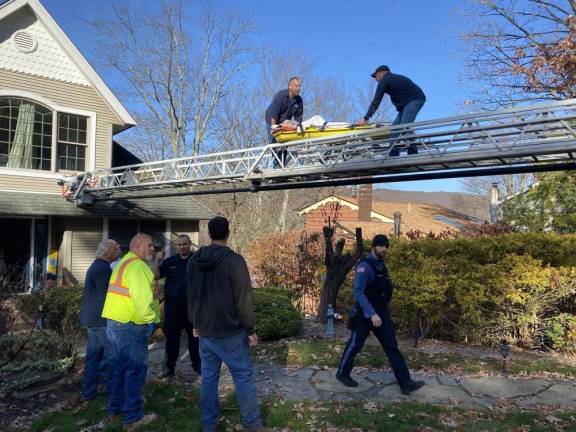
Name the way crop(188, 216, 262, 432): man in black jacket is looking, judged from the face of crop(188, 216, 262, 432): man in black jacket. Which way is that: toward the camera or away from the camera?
away from the camera

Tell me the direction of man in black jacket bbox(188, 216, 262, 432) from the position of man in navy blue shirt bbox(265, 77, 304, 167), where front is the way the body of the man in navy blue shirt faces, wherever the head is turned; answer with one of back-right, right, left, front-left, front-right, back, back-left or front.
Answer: front-right

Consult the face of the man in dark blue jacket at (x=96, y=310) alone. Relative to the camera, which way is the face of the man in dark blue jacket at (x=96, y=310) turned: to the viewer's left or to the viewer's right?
to the viewer's right

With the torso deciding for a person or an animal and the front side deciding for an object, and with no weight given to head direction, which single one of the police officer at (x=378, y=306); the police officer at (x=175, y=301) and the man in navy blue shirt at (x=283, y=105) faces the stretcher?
the man in navy blue shirt

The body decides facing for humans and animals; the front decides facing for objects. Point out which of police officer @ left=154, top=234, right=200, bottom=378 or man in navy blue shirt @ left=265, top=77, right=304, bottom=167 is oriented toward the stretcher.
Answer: the man in navy blue shirt

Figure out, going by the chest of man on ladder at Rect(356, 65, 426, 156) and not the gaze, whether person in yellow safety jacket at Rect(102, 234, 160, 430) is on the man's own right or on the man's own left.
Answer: on the man's own left

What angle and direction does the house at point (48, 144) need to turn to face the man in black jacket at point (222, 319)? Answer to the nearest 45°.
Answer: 0° — it already faces them

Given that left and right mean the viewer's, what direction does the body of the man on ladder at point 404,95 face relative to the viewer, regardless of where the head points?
facing to the left of the viewer
